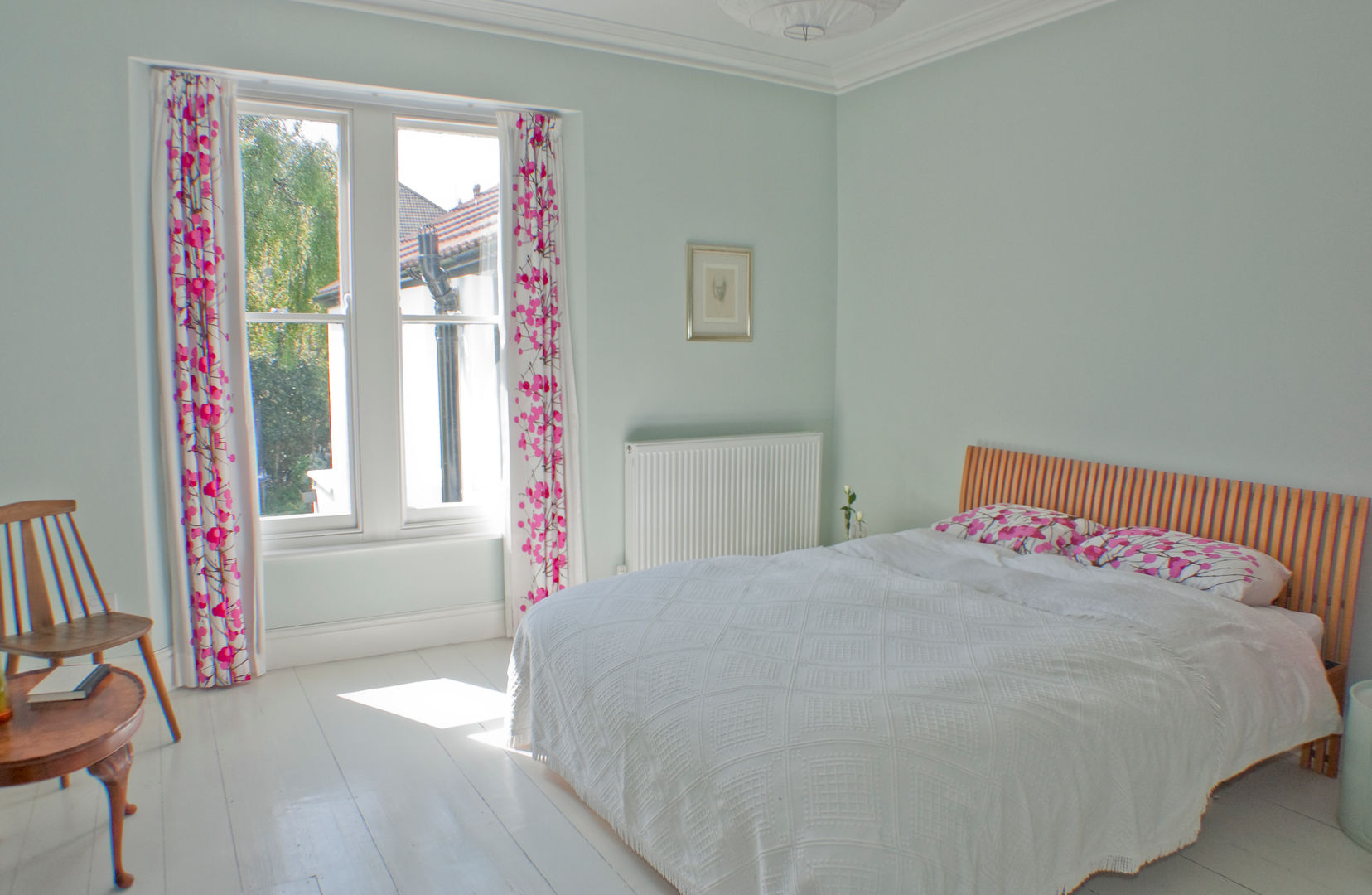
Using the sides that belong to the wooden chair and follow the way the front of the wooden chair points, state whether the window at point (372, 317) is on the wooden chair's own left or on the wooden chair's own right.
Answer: on the wooden chair's own left

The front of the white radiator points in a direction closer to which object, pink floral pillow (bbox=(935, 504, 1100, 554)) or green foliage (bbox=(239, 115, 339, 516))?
the pink floral pillow

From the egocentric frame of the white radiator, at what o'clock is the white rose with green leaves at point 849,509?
The white rose with green leaves is roughly at 10 o'clock from the white radiator.

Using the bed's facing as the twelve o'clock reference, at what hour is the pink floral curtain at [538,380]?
The pink floral curtain is roughly at 3 o'clock from the bed.

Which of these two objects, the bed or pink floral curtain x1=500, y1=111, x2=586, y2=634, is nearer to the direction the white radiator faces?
the bed

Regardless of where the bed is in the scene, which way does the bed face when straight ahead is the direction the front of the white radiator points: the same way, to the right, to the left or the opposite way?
to the right

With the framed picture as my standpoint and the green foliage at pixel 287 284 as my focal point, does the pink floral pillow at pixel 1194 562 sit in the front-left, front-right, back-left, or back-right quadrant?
back-left

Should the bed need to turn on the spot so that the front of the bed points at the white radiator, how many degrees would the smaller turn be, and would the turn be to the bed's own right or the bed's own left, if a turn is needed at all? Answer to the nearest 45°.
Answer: approximately 90° to the bed's own right

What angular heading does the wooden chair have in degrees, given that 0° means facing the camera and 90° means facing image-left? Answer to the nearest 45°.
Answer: approximately 315°

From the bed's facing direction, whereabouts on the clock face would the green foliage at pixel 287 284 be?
The green foliage is roughly at 2 o'clock from the bed.

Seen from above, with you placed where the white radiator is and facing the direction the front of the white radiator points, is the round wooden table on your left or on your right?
on your right

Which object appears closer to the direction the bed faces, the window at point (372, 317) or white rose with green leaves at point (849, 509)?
the window

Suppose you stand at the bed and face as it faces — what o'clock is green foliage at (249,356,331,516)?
The green foliage is roughly at 2 o'clock from the bed.

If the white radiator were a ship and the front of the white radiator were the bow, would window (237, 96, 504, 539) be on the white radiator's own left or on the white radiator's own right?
on the white radiator's own right
